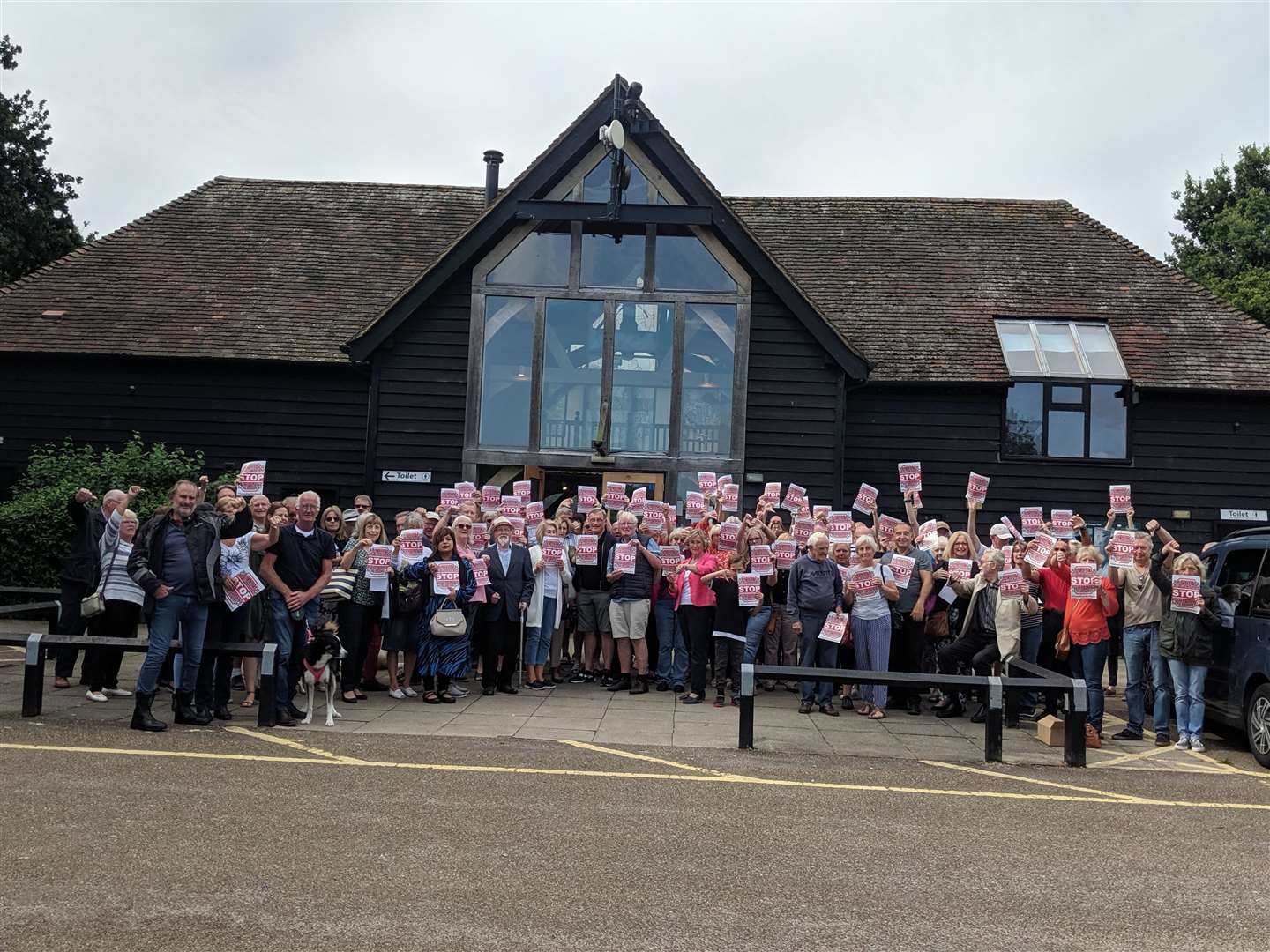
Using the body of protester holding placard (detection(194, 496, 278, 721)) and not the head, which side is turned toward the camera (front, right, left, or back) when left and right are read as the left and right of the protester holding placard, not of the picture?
front

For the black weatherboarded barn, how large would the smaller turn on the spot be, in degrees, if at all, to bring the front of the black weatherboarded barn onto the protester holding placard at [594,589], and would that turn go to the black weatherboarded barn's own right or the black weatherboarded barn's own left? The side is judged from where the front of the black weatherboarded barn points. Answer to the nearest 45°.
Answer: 0° — it already faces them

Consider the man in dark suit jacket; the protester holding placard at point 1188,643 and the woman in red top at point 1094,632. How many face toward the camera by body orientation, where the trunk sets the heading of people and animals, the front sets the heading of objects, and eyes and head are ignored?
3

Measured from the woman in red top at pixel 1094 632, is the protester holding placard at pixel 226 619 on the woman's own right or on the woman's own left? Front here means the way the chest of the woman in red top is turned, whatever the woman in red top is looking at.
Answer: on the woman's own right

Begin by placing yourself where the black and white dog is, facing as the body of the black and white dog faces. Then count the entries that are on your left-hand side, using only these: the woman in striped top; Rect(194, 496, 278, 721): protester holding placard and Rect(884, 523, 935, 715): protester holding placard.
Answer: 1

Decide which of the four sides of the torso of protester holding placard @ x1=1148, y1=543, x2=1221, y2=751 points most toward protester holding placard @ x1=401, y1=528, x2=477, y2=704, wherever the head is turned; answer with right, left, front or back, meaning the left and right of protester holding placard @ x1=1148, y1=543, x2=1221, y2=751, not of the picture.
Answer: right

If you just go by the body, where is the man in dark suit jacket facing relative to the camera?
toward the camera

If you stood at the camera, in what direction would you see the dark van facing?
facing the viewer and to the right of the viewer

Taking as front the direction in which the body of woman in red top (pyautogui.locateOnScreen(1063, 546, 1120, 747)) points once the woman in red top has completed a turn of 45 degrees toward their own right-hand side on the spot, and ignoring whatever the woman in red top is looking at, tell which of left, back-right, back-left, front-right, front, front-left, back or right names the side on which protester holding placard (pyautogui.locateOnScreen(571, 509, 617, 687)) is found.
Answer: front-right

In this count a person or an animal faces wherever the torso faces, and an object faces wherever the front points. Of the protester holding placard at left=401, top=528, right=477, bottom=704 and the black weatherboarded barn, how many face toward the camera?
2

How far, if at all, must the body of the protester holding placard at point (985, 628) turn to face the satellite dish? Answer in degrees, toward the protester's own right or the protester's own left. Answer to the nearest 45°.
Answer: approximately 90° to the protester's own right

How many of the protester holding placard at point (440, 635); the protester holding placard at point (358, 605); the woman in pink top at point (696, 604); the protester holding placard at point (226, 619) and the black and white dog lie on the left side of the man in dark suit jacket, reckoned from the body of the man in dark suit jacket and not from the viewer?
1
